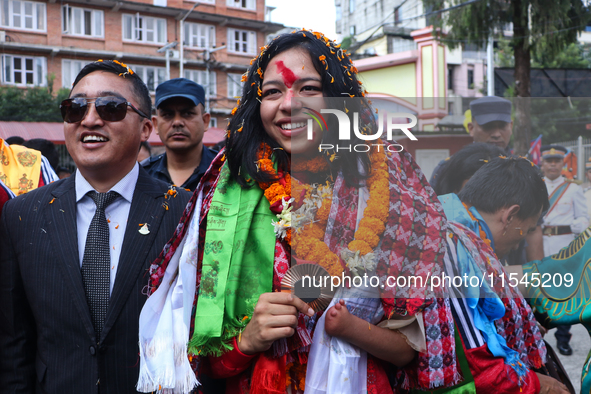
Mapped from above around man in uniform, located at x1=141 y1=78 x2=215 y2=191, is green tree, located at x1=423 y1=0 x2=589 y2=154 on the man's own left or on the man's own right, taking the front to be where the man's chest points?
on the man's own left

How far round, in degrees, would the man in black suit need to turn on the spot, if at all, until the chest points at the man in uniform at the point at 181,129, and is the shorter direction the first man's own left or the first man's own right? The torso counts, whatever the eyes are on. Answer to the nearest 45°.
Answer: approximately 180°
